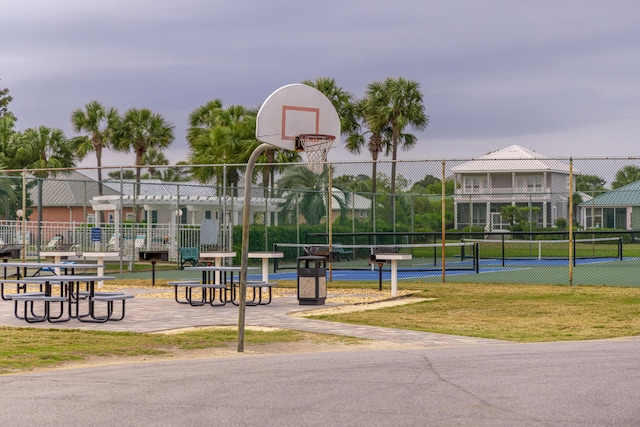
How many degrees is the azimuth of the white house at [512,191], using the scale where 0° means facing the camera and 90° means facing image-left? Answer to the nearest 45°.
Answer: approximately 0°

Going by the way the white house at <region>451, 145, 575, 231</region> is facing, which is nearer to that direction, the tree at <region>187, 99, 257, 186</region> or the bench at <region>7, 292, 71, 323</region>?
the bench

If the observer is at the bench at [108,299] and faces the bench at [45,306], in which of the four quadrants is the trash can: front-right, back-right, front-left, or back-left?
back-right

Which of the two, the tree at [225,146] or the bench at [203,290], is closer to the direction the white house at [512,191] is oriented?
the bench

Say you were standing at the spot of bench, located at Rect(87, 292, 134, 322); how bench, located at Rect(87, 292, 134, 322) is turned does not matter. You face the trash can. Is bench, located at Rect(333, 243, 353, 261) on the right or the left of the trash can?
left

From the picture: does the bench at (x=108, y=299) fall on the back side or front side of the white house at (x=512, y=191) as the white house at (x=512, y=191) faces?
on the front side

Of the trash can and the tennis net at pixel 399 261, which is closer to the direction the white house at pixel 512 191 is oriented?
the trash can
